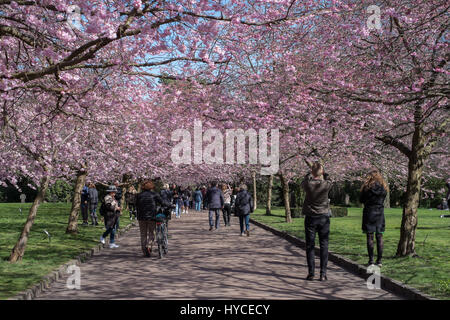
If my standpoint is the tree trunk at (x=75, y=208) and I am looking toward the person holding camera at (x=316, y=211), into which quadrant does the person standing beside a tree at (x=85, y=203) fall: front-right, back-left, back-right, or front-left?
back-left

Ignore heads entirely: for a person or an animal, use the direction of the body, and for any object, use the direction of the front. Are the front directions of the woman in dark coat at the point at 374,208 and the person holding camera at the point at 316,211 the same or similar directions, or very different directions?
same or similar directions

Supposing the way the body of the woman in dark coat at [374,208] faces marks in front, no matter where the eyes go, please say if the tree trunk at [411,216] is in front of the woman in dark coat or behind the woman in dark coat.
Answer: in front

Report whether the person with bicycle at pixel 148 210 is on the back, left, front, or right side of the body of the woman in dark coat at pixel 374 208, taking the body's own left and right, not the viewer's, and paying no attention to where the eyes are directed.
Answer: left

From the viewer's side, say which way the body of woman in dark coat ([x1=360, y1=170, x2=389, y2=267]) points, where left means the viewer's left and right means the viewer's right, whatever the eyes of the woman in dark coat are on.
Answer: facing away from the viewer

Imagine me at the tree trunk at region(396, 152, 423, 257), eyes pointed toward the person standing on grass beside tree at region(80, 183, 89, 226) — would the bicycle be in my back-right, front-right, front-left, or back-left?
front-left

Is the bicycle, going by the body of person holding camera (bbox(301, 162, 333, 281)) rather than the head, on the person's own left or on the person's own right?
on the person's own left

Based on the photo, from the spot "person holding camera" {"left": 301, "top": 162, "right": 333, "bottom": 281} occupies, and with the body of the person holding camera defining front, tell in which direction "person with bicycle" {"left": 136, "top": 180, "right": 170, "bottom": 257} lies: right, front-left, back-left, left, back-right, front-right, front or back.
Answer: front-left

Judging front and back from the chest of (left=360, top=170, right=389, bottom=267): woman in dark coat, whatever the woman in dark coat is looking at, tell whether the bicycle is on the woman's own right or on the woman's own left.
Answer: on the woman's own left

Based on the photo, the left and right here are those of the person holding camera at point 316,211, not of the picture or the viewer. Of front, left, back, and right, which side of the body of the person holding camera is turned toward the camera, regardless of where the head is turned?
back

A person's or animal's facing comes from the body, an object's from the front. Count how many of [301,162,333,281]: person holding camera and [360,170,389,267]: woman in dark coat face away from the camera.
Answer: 2

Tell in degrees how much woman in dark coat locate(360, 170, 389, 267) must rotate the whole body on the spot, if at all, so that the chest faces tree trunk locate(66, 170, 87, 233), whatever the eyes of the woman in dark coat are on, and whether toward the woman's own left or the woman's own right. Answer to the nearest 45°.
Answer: approximately 45° to the woman's own left

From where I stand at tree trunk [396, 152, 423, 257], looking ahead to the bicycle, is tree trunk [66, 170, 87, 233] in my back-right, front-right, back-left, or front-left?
front-right

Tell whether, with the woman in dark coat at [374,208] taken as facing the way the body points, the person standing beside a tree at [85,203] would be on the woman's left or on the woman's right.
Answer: on the woman's left

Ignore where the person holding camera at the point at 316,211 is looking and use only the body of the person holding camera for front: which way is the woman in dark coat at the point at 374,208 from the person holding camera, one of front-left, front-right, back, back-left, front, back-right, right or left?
front-right

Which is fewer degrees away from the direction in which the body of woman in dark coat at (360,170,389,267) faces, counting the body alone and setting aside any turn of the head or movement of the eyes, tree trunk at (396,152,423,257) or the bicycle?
the tree trunk
